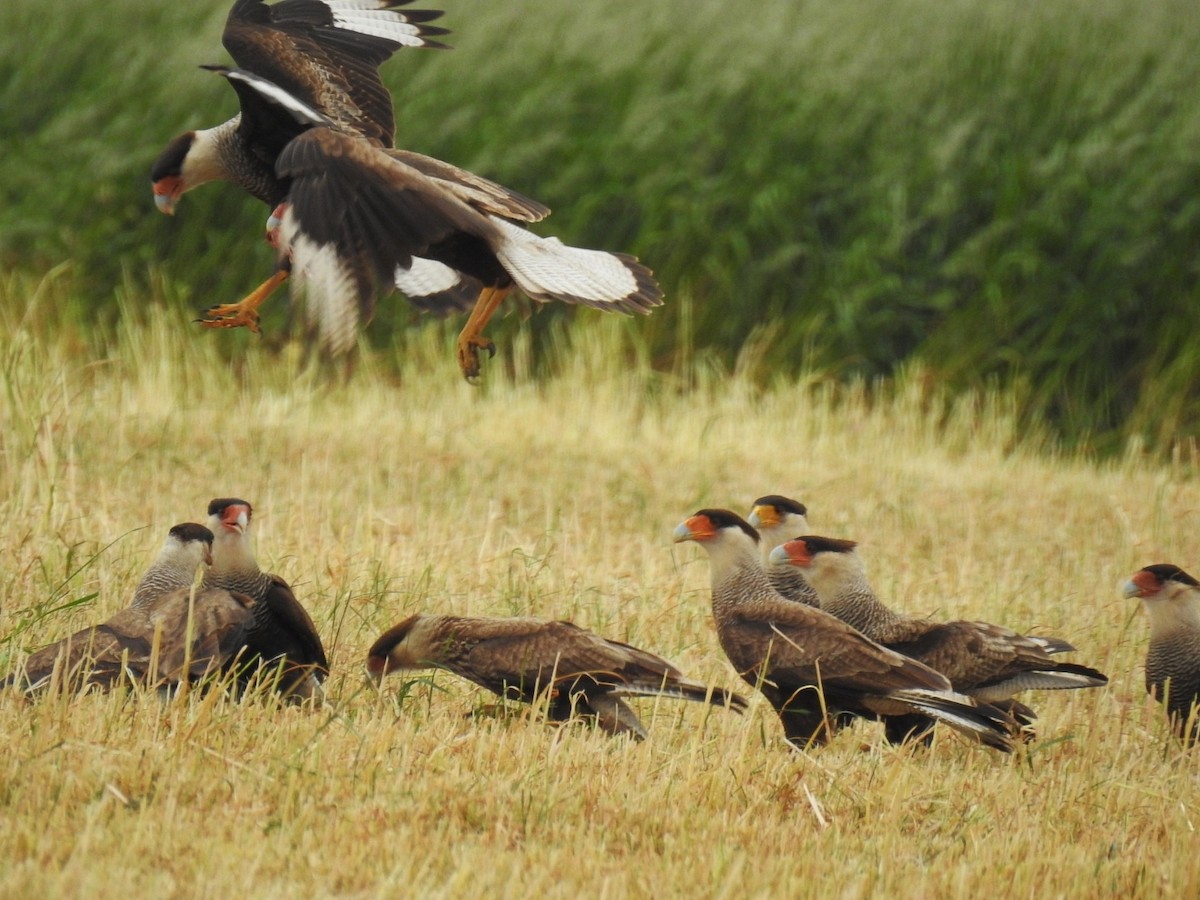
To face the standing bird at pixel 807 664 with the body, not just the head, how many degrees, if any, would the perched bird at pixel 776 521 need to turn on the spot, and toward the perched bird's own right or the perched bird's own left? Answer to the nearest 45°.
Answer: approximately 90° to the perched bird's own left

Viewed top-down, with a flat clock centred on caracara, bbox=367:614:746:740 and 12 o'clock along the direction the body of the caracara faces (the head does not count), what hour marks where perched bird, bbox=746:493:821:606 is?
The perched bird is roughly at 4 o'clock from the caracara.

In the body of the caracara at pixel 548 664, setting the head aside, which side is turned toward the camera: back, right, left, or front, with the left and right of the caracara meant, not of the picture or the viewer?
left

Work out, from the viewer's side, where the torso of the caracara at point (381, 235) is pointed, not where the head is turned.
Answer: to the viewer's left

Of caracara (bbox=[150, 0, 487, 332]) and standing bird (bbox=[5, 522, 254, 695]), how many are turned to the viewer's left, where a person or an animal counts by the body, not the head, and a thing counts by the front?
1

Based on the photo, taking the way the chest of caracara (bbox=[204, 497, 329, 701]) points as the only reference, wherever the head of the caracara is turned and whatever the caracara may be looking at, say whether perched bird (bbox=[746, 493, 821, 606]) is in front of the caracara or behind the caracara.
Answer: behind

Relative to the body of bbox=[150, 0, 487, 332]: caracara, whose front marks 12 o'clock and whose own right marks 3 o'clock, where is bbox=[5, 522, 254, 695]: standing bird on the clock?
The standing bird is roughly at 9 o'clock from the caracara.

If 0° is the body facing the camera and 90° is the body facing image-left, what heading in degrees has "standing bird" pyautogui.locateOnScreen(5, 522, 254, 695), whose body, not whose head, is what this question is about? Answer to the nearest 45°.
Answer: approximately 225°

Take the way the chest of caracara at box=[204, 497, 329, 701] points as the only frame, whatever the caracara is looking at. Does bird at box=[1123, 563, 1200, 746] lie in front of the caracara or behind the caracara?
behind

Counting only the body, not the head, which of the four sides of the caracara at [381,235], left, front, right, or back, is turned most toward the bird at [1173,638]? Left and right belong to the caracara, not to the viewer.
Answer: back

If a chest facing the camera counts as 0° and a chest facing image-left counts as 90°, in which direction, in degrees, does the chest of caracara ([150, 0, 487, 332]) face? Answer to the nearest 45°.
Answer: approximately 90°

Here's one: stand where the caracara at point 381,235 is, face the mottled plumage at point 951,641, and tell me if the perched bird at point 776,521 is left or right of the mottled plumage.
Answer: left
